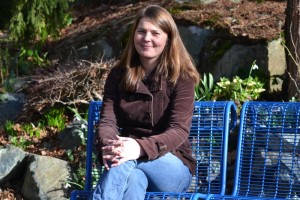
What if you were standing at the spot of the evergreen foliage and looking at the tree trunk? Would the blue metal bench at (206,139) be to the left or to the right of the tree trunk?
right

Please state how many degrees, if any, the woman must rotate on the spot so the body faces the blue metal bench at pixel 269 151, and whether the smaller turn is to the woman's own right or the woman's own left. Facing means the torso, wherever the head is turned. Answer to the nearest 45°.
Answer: approximately 135° to the woman's own left

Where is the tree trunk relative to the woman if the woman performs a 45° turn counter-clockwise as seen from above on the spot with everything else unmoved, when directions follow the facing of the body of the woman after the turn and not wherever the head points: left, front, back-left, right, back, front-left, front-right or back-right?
back-left

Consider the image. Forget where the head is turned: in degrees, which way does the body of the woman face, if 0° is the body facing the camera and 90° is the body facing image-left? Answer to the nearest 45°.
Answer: approximately 45°

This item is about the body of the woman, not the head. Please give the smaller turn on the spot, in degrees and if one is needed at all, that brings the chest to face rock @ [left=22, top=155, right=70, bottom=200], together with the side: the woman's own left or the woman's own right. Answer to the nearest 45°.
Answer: approximately 90° to the woman's own right

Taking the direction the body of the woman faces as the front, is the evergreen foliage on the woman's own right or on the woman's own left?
on the woman's own right

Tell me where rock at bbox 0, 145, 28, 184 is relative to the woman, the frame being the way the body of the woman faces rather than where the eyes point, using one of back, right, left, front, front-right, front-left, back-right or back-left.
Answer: right
